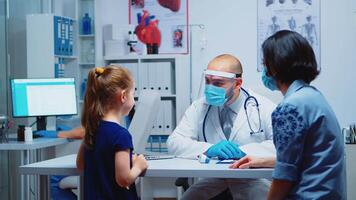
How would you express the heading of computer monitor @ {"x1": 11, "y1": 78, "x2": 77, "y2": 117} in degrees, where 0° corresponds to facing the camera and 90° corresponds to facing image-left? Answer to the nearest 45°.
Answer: approximately 0°

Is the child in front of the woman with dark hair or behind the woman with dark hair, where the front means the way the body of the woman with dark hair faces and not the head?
in front

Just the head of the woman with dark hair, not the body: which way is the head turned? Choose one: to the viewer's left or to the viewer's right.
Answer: to the viewer's left

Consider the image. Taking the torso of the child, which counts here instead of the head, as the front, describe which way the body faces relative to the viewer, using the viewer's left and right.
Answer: facing away from the viewer and to the right of the viewer

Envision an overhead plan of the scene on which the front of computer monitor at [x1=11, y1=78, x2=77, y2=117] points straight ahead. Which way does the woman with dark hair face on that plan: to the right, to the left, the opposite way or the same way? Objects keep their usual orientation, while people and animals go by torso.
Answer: the opposite way

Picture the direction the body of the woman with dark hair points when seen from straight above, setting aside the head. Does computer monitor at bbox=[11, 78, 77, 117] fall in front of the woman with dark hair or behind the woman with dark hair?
in front

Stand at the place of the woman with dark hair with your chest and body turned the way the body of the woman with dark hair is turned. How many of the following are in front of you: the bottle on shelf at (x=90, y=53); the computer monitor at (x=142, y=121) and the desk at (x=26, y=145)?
3

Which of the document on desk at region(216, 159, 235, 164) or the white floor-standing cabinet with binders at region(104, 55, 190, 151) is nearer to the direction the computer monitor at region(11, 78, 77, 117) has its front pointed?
the document on desk

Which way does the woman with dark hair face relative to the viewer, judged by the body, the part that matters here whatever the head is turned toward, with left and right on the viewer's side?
facing away from the viewer and to the left of the viewer

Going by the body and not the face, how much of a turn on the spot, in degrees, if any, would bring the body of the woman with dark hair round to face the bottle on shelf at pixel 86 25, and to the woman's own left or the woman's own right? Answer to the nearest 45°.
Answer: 0° — they already face it

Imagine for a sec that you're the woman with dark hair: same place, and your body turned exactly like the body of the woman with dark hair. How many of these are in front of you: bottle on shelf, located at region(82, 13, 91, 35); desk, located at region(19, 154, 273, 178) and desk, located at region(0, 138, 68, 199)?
3

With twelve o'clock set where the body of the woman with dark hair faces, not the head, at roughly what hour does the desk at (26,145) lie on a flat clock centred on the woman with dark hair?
The desk is roughly at 12 o'clock from the woman with dark hair.

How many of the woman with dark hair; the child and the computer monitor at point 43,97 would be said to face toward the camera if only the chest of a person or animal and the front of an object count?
1

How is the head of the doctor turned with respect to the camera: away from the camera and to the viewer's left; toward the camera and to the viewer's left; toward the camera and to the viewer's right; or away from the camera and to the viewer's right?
toward the camera and to the viewer's left

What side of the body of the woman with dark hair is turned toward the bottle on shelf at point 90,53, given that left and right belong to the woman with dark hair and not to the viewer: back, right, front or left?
front

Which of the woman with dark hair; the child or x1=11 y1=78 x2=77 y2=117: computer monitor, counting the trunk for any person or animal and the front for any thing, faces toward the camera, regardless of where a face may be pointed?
the computer monitor
